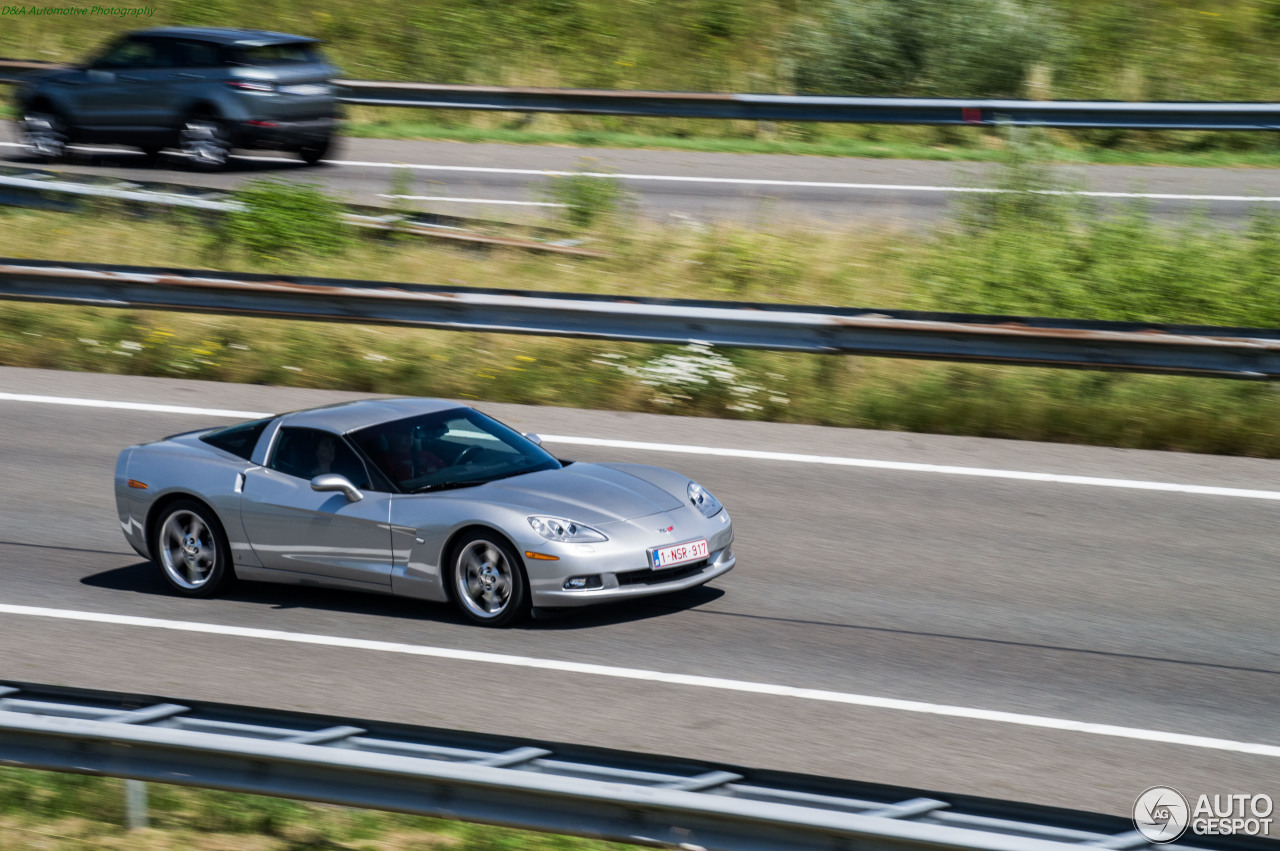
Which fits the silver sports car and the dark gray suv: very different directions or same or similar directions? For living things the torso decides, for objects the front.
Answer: very different directions

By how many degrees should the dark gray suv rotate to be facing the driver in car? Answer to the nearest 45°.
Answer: approximately 135° to its left

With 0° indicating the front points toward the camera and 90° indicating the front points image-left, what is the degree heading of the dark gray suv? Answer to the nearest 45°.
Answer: approximately 135°

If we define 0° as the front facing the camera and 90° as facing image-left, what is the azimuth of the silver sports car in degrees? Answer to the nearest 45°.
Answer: approximately 315°

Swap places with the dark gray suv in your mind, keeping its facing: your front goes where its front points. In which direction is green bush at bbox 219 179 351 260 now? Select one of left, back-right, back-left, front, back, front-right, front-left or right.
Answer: back-left

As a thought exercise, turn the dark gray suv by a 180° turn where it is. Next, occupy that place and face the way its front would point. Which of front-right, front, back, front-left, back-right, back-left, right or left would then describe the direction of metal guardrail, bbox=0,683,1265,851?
front-right

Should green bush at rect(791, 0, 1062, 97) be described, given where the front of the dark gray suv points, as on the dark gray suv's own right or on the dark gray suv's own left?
on the dark gray suv's own right

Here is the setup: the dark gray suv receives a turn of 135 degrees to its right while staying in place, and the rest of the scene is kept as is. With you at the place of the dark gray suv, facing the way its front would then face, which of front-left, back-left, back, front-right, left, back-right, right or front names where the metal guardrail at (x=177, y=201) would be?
right

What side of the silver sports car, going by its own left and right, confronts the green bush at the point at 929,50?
left

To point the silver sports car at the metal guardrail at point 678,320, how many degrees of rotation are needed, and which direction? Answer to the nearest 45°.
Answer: approximately 90° to its left
